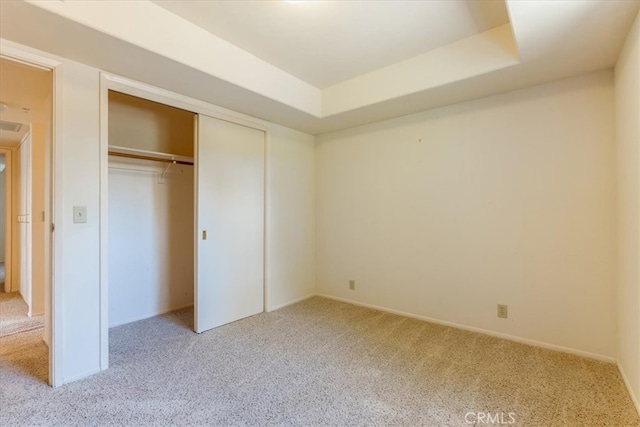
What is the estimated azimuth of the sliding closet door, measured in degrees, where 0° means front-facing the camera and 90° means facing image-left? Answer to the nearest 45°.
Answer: approximately 315°
